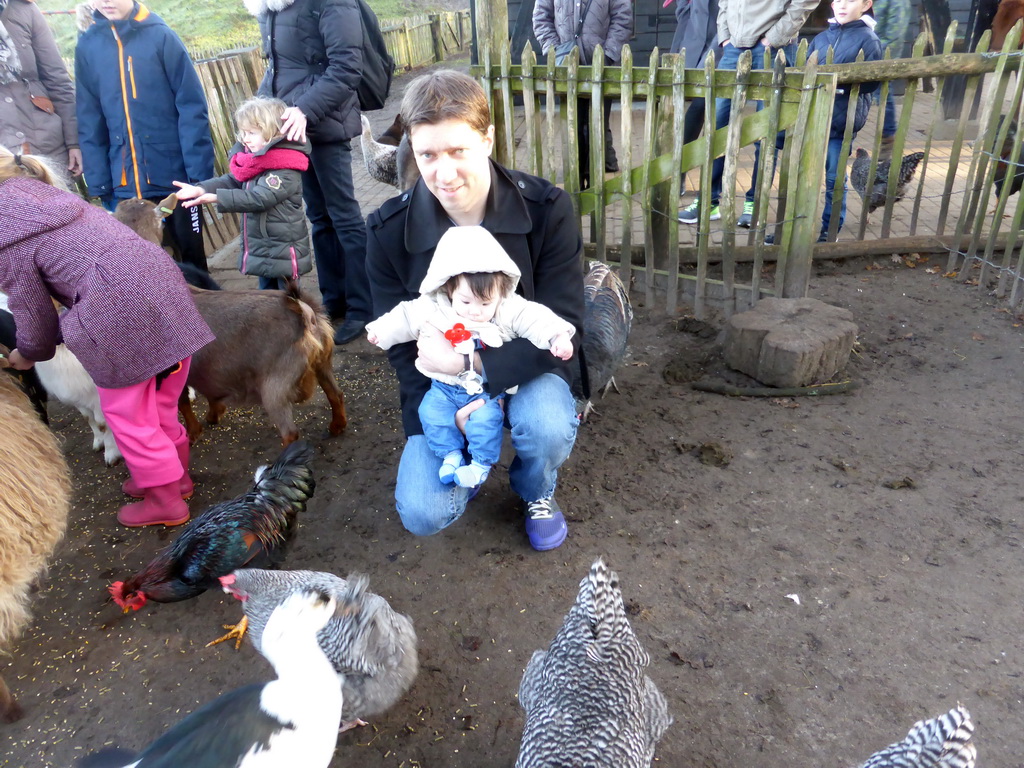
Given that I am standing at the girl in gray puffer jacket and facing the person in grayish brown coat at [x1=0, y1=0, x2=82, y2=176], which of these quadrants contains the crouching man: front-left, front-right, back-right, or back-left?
back-left

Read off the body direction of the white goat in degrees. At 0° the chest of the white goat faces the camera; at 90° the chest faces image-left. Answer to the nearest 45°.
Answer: approximately 90°

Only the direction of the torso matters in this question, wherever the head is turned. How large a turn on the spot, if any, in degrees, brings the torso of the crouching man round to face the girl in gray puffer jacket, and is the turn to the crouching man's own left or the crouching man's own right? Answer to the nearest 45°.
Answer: approximately 135° to the crouching man's own right

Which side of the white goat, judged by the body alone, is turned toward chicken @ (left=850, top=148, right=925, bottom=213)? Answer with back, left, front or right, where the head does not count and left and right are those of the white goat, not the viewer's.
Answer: back

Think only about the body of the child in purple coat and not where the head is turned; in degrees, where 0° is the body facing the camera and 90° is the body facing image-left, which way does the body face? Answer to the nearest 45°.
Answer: approximately 90°

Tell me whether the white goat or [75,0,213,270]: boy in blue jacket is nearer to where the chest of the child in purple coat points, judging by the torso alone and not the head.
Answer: the white goat

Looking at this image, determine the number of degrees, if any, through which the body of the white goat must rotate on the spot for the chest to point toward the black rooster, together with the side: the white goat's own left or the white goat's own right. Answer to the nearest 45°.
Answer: approximately 90° to the white goat's own left

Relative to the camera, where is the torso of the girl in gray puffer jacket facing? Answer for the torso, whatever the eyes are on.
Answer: to the viewer's left

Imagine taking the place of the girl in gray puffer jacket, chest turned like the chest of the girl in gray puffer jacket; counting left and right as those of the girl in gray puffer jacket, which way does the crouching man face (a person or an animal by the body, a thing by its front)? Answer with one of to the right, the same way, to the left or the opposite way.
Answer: to the left

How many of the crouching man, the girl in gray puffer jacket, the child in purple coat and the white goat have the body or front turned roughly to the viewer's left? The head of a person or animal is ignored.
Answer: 3
